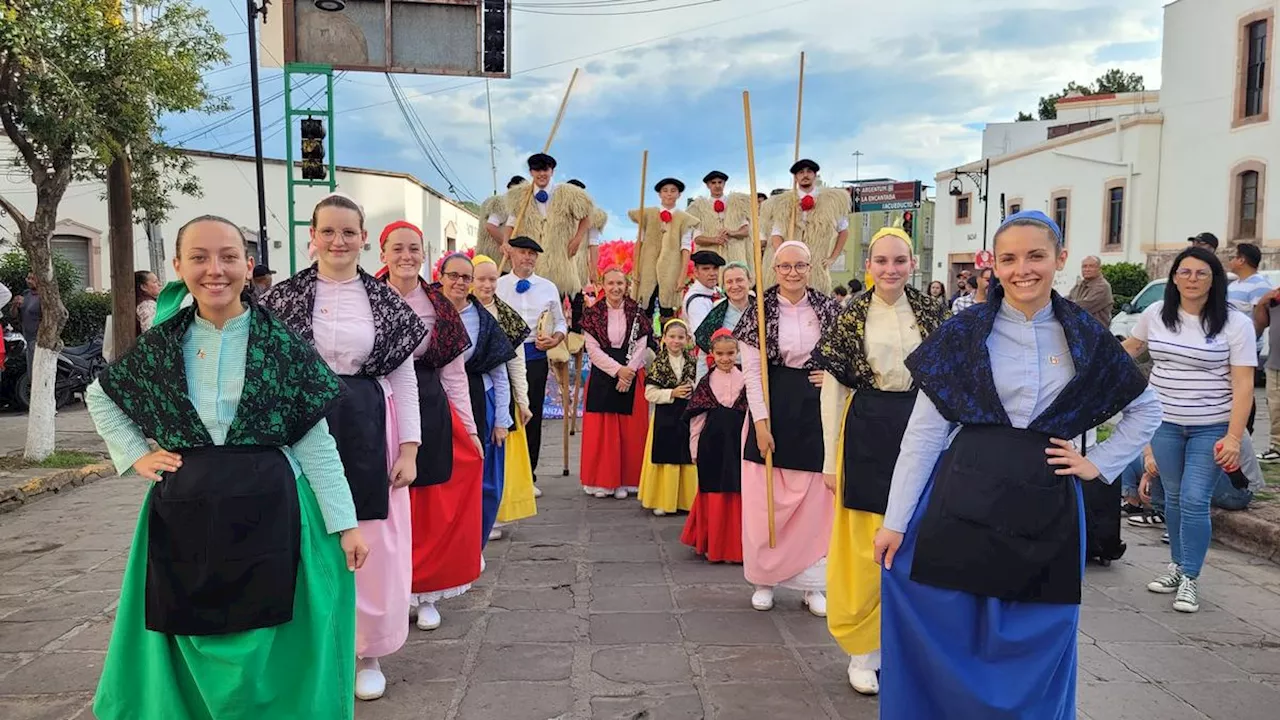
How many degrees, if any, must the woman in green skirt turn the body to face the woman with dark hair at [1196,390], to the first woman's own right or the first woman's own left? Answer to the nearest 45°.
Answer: approximately 90° to the first woman's own left

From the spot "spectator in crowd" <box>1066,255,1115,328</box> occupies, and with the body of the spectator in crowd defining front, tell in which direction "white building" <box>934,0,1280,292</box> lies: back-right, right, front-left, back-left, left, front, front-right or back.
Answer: back-right

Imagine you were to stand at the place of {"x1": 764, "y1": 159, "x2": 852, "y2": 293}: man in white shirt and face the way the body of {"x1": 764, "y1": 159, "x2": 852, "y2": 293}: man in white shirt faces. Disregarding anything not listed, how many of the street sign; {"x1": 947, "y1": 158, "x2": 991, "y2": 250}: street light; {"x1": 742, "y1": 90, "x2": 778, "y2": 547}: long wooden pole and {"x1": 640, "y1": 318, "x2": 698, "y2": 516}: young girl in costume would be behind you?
2

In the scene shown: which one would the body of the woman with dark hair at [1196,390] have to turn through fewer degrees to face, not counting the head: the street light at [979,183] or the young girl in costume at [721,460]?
the young girl in costume

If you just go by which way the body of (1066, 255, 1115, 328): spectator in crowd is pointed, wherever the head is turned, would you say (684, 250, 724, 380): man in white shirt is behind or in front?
in front

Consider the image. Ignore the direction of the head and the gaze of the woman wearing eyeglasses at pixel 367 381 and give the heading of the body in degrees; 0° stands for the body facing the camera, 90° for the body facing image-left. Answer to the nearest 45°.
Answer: approximately 0°

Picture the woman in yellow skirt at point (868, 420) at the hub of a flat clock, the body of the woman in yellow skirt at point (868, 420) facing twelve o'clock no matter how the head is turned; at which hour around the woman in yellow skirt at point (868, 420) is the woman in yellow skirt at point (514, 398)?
the woman in yellow skirt at point (514, 398) is roughly at 4 o'clock from the woman in yellow skirt at point (868, 420).

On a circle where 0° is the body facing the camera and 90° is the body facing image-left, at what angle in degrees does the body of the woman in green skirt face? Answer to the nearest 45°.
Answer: approximately 0°

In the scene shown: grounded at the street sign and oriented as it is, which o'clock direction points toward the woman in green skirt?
The woman in green skirt is roughly at 12 o'clock from the street sign.

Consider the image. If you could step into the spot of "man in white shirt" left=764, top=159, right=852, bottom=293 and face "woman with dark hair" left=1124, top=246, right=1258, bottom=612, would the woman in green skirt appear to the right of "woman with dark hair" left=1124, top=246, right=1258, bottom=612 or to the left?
right
